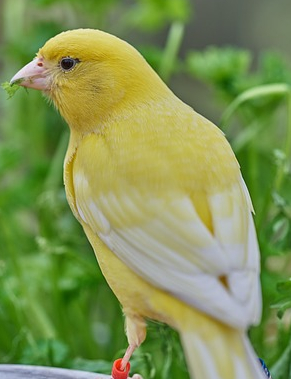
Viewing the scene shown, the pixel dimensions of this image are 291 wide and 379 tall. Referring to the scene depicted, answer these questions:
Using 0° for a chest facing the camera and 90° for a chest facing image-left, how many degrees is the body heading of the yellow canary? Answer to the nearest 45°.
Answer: approximately 135°

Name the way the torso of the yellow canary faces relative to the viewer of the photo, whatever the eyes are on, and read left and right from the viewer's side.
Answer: facing away from the viewer and to the left of the viewer
